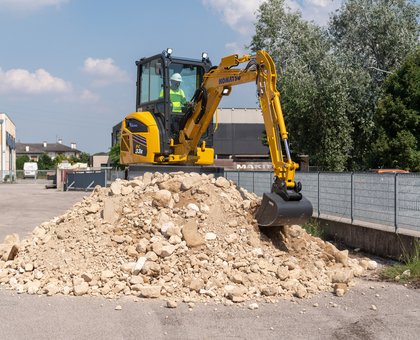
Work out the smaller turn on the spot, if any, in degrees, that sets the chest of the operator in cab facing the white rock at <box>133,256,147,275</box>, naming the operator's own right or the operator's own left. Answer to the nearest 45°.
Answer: approximately 45° to the operator's own right

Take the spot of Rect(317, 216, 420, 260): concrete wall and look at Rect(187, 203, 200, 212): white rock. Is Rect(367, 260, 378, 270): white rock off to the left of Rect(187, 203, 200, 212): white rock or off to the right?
left

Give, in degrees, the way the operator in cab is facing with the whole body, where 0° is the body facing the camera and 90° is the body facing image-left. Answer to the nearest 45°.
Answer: approximately 315°

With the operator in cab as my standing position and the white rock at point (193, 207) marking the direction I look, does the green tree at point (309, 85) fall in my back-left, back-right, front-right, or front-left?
back-left

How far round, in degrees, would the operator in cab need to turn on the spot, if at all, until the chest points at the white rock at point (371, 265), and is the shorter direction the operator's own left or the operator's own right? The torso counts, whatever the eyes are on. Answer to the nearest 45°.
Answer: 0° — they already face it
